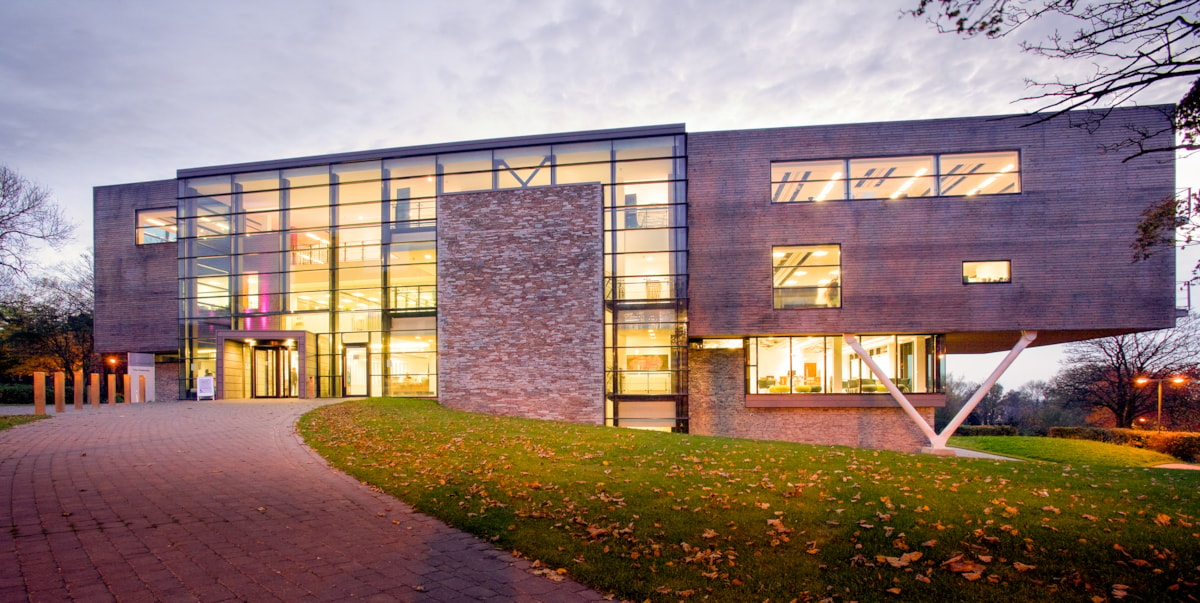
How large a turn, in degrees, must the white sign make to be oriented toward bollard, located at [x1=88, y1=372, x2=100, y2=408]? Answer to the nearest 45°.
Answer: approximately 45° to its right

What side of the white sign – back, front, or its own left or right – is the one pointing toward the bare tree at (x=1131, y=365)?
left

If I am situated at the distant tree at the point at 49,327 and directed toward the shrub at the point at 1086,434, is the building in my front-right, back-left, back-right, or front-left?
front-right

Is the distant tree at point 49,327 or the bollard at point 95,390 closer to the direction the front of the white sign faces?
the bollard

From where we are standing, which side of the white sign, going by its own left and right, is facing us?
front

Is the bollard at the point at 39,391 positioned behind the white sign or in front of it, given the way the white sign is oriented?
in front

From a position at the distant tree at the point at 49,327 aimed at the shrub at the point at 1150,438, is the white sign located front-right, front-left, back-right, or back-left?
front-right

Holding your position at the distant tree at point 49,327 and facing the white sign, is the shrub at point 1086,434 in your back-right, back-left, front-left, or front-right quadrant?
front-left

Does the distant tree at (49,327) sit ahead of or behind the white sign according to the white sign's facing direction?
behind

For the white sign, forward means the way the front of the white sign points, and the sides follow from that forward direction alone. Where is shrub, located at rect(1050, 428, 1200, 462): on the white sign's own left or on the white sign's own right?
on the white sign's own left
